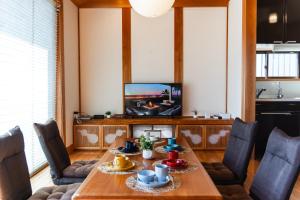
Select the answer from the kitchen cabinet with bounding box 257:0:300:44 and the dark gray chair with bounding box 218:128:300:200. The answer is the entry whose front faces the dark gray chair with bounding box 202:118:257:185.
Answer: the kitchen cabinet

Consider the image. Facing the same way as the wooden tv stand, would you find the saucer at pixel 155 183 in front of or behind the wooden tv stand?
in front

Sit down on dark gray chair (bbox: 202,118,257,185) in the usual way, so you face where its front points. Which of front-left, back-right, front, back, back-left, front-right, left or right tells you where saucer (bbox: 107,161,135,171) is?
front

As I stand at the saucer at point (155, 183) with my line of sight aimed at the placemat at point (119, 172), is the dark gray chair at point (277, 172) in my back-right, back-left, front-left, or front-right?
back-right

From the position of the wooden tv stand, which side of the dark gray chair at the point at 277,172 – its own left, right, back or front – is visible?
right

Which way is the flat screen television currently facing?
toward the camera

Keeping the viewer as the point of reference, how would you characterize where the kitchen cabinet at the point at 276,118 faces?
facing the viewer

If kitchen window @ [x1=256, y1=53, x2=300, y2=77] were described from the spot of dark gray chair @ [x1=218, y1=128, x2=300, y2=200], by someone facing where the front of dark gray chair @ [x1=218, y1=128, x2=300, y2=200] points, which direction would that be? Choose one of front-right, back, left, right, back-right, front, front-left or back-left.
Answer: back-right

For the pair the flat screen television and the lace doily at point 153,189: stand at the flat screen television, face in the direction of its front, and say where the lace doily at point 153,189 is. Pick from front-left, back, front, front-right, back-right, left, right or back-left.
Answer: front

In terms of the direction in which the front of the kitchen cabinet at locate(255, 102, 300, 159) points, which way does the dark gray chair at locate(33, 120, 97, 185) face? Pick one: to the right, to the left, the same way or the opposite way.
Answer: to the left

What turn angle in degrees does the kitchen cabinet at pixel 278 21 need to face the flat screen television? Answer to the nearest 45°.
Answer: approximately 90° to its right

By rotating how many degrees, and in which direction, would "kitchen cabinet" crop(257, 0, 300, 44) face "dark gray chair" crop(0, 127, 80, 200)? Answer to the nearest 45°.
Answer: approximately 45° to its right

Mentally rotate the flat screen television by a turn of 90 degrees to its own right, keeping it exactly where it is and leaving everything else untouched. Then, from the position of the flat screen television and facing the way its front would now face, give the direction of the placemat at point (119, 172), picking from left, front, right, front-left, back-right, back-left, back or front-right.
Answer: left

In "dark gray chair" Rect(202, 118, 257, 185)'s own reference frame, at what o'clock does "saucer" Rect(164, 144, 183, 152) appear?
The saucer is roughly at 1 o'clock from the dark gray chair.

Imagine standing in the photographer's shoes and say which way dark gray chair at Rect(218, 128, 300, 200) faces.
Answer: facing the viewer and to the left of the viewer

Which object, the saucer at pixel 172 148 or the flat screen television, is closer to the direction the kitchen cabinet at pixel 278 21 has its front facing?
the saucer

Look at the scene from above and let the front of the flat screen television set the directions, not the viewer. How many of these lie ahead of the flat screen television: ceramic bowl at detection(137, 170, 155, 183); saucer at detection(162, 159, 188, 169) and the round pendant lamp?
3
